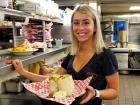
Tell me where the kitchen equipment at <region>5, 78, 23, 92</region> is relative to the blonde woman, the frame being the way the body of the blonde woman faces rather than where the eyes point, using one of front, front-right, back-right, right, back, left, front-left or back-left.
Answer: right

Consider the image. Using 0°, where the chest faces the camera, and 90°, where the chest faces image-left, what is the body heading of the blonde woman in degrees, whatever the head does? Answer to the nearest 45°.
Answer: approximately 45°
